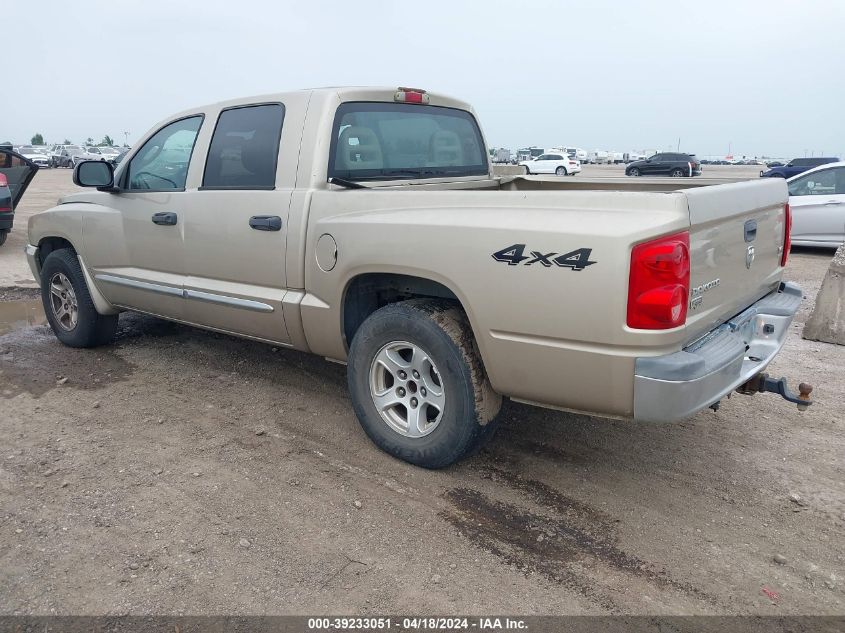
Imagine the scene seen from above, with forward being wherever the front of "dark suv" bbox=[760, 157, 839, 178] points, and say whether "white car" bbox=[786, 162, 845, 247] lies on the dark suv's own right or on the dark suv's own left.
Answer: on the dark suv's own left

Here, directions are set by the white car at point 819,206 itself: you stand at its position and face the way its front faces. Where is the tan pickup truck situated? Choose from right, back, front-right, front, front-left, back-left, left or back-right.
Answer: left

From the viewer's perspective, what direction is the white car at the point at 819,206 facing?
to the viewer's left

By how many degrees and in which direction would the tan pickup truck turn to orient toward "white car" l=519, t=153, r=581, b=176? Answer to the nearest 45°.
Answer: approximately 45° to its right

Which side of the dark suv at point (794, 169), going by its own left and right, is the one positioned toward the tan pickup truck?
left

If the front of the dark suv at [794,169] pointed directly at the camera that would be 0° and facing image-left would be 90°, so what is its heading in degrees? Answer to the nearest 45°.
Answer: approximately 90°

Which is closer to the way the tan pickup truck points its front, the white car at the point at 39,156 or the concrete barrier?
the white car

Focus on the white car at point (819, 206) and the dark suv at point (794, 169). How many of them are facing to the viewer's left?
2

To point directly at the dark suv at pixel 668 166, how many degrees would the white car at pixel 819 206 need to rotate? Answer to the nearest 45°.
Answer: approximately 90° to its right

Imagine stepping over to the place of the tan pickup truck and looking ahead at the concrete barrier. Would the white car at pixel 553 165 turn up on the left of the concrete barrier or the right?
left

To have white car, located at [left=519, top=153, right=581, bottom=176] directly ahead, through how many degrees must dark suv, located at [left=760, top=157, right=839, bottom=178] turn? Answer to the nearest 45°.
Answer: approximately 45° to its right

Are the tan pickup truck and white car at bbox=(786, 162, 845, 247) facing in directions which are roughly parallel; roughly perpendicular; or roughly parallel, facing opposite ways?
roughly parallel

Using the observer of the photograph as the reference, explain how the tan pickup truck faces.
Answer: facing away from the viewer and to the left of the viewer
